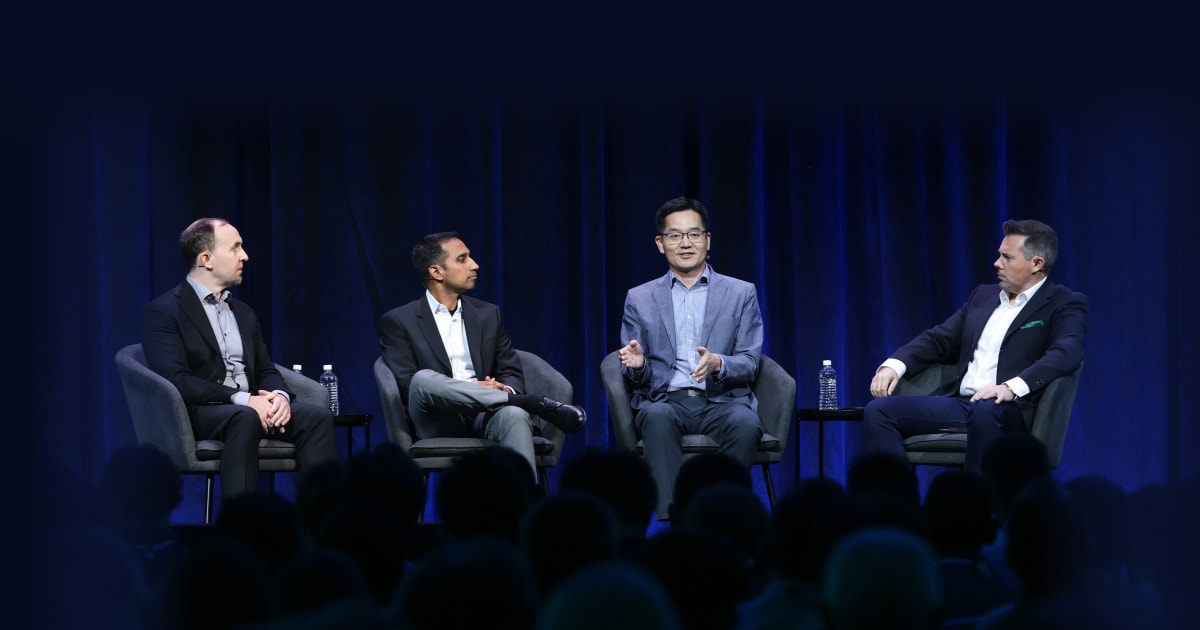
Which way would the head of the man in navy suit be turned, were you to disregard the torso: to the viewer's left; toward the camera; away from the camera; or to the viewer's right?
to the viewer's left

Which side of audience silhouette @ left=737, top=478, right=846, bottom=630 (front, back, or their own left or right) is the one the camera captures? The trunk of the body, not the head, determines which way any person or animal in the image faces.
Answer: back

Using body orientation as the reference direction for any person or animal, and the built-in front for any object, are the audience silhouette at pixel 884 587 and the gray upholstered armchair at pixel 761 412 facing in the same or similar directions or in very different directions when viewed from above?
very different directions

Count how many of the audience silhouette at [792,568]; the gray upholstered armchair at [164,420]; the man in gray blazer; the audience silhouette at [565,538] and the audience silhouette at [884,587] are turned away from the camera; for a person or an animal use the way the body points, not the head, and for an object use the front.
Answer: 3

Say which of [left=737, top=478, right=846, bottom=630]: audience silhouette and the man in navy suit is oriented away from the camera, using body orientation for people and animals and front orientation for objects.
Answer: the audience silhouette

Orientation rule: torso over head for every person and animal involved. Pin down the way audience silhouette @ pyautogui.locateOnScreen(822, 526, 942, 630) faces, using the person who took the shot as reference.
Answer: facing away from the viewer

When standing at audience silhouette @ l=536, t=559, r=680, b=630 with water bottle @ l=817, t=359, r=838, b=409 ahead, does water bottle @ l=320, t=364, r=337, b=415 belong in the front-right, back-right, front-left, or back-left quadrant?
front-left

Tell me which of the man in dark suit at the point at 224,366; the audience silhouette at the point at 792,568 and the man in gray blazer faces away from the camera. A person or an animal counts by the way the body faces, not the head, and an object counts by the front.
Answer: the audience silhouette

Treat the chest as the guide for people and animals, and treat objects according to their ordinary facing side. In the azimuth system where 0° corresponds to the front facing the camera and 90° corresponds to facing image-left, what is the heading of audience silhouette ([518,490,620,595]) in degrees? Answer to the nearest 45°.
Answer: approximately 180°

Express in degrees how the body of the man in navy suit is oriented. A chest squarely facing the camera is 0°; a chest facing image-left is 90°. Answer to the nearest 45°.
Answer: approximately 45°

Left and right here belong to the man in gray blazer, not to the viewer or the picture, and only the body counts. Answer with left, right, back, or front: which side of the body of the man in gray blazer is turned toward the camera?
front

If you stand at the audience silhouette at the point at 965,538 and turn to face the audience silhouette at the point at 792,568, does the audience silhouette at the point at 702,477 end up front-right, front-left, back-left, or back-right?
front-right

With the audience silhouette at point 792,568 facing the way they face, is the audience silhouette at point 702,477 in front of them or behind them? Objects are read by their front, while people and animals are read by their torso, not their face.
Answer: in front

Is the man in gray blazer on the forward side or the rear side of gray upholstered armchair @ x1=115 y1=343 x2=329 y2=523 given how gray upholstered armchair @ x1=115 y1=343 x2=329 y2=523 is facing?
on the forward side

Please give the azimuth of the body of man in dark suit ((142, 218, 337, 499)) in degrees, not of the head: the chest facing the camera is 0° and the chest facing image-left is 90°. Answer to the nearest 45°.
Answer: approximately 315°

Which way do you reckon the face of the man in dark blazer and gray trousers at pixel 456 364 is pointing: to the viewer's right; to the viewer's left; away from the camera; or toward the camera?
to the viewer's right

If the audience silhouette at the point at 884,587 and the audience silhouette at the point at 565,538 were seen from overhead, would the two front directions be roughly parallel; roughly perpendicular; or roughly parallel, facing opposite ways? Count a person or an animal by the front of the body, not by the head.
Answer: roughly parallel

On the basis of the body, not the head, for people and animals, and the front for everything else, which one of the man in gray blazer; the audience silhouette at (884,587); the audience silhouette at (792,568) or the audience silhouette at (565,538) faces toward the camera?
the man in gray blazer
